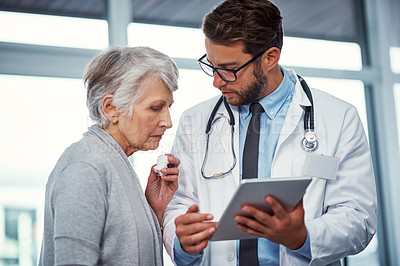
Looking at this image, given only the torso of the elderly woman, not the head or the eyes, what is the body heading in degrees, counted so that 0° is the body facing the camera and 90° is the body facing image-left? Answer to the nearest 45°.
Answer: approximately 270°

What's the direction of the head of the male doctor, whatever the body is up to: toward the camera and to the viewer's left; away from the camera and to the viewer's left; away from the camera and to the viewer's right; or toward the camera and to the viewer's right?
toward the camera and to the viewer's left
